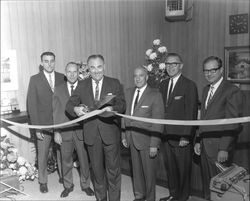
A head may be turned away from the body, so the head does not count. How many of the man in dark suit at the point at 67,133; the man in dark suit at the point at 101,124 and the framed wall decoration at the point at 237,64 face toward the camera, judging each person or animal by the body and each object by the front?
3

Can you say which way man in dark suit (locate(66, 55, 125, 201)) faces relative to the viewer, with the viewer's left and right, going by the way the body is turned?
facing the viewer

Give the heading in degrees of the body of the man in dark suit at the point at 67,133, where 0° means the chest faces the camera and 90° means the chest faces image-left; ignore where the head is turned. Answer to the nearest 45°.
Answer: approximately 0°

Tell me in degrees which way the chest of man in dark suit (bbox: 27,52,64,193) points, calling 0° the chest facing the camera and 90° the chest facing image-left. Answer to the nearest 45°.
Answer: approximately 315°

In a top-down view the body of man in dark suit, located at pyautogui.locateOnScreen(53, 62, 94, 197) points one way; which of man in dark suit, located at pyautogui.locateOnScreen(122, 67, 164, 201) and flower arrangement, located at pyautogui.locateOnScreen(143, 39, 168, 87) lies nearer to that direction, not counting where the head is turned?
the man in dark suit

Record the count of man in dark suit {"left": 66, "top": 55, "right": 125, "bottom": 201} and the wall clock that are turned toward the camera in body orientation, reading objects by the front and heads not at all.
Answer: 2

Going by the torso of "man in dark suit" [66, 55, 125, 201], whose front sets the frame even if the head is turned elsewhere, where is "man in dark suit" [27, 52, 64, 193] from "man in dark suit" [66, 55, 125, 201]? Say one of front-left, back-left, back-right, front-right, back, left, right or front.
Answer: back-right

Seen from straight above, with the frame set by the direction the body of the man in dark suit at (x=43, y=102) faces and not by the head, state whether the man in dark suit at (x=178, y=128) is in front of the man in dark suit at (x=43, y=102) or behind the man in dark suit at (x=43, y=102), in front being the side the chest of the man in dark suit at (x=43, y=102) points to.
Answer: in front

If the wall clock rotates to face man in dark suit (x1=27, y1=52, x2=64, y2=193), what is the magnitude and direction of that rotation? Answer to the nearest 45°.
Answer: approximately 45° to its right
